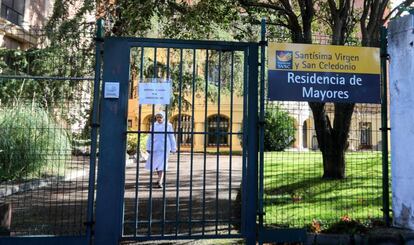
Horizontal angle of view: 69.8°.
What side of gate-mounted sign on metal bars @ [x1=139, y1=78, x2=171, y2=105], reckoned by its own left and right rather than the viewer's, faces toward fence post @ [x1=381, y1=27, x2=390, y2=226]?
left

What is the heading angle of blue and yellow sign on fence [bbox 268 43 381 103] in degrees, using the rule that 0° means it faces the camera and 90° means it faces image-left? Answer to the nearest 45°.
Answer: approximately 0°

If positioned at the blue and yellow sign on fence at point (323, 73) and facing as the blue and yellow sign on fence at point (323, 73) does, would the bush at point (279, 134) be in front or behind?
behind

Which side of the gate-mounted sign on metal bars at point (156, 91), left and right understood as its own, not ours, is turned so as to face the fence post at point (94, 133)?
right

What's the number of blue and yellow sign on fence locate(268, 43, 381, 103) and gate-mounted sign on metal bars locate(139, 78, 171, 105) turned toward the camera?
2
